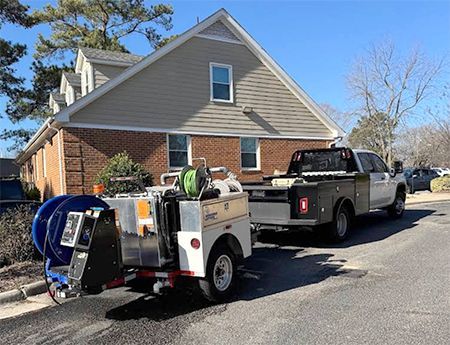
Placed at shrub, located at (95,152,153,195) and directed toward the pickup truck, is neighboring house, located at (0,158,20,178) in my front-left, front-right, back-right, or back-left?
back-left

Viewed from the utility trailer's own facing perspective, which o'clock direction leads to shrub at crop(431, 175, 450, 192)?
The shrub is roughly at 12 o'clock from the utility trailer.

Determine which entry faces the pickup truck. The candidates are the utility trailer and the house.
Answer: the utility trailer

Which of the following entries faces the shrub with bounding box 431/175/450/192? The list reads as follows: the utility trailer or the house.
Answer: the utility trailer

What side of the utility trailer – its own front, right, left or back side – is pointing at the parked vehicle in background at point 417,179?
front

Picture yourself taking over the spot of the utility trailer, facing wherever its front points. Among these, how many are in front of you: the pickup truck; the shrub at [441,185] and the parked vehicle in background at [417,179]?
3

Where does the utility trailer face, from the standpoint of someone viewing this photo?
facing away from the viewer and to the right of the viewer

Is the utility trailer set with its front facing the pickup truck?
yes

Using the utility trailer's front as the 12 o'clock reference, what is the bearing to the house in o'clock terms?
The house is roughly at 11 o'clock from the utility trailer.

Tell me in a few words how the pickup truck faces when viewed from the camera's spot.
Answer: facing away from the viewer and to the right of the viewer
